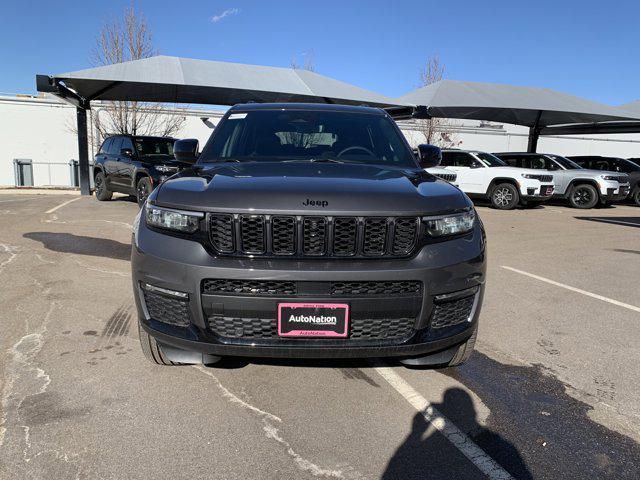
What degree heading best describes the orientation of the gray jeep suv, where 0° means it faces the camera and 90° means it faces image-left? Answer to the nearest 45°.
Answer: approximately 0°

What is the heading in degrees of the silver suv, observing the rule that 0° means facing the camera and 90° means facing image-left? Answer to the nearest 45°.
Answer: approximately 315°

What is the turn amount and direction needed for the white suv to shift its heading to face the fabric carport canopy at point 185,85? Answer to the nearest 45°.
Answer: approximately 135° to its right

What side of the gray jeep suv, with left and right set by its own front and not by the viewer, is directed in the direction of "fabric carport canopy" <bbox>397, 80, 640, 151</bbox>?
back

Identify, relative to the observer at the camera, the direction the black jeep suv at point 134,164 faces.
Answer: facing the viewer and to the right of the viewer

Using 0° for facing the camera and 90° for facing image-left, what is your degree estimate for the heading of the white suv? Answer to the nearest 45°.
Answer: approximately 315°

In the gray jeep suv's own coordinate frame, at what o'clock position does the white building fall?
The white building is roughly at 5 o'clock from the gray jeep suv.
